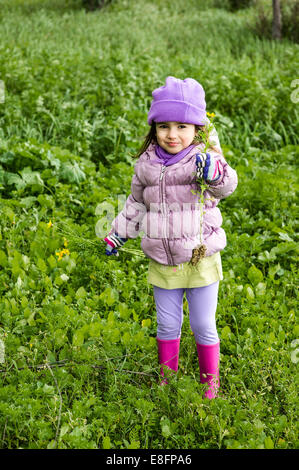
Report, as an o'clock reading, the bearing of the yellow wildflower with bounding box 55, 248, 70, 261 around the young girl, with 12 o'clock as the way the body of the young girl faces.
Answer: The yellow wildflower is roughly at 5 o'clock from the young girl.

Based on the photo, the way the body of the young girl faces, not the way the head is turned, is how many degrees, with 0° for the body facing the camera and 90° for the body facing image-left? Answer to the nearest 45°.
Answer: approximately 0°
